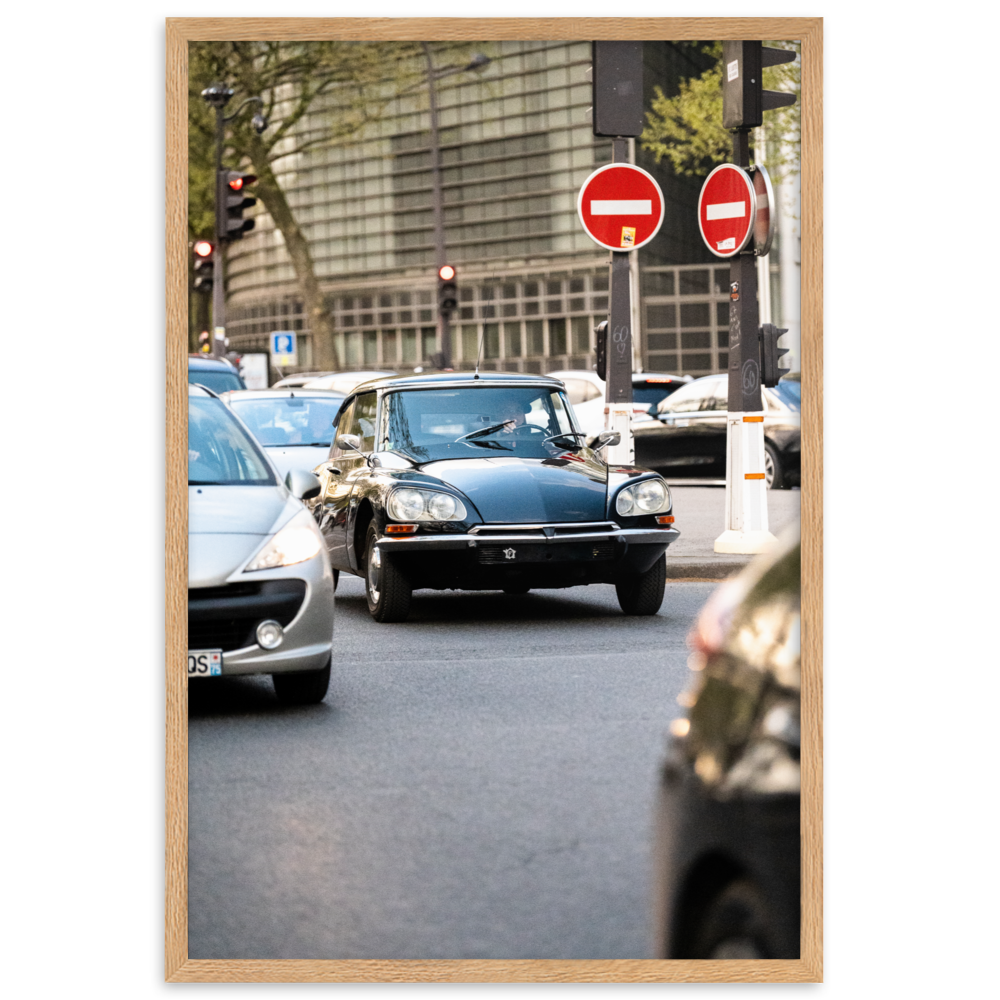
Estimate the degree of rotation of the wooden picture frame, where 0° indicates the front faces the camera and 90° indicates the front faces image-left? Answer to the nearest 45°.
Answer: approximately 0°
